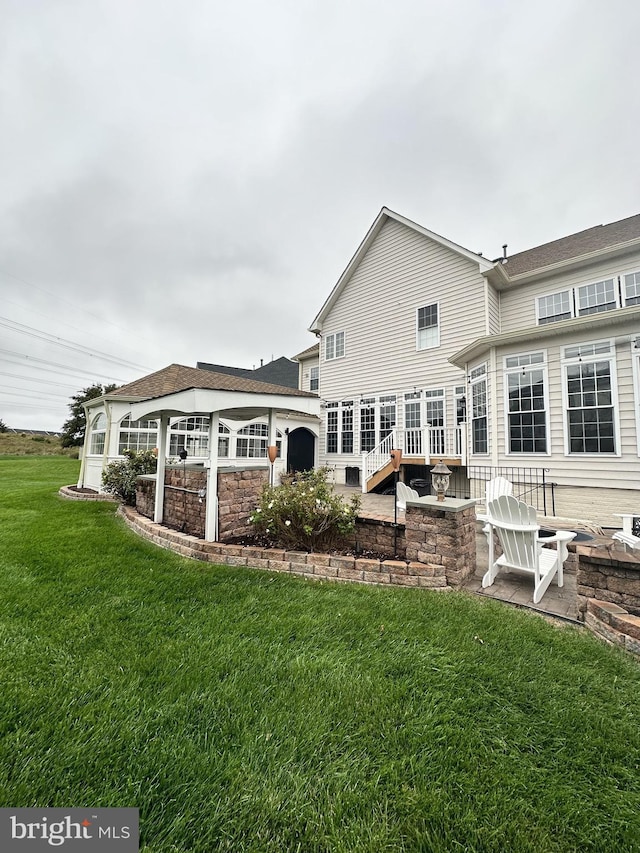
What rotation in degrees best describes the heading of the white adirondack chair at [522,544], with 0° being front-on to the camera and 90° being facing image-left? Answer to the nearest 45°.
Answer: approximately 225°

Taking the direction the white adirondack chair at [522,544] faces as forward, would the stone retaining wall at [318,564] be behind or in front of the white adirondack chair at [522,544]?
behind

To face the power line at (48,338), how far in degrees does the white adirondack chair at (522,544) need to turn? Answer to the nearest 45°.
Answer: approximately 135° to its left

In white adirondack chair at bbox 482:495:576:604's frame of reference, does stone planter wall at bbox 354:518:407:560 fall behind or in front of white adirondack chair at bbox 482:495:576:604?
behind

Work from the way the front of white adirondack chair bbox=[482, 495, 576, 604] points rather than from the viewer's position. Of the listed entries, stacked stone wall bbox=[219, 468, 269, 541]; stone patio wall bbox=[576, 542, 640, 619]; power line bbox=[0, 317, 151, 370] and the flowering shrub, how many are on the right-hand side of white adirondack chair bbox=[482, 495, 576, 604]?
1

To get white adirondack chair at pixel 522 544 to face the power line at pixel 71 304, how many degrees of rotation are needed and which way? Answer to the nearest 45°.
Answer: approximately 135° to its left

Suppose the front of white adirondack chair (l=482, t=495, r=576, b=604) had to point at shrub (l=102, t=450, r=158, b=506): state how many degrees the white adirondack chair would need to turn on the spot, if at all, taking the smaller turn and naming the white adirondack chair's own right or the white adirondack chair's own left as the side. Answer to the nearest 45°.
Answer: approximately 135° to the white adirondack chair's own left

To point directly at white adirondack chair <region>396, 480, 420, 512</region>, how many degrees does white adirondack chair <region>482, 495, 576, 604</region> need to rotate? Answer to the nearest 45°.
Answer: approximately 90° to its left

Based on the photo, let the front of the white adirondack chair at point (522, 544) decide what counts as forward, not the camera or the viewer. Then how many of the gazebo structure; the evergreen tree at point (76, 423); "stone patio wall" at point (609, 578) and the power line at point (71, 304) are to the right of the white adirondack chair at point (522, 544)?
1

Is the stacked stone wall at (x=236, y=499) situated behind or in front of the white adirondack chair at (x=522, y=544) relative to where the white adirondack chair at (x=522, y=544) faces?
behind

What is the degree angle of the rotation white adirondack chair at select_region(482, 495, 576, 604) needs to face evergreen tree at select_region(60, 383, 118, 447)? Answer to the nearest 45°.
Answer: approximately 135° to its left

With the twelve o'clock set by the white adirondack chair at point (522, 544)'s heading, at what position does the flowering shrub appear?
The flowering shrub is roughly at 7 o'clock from the white adirondack chair.
